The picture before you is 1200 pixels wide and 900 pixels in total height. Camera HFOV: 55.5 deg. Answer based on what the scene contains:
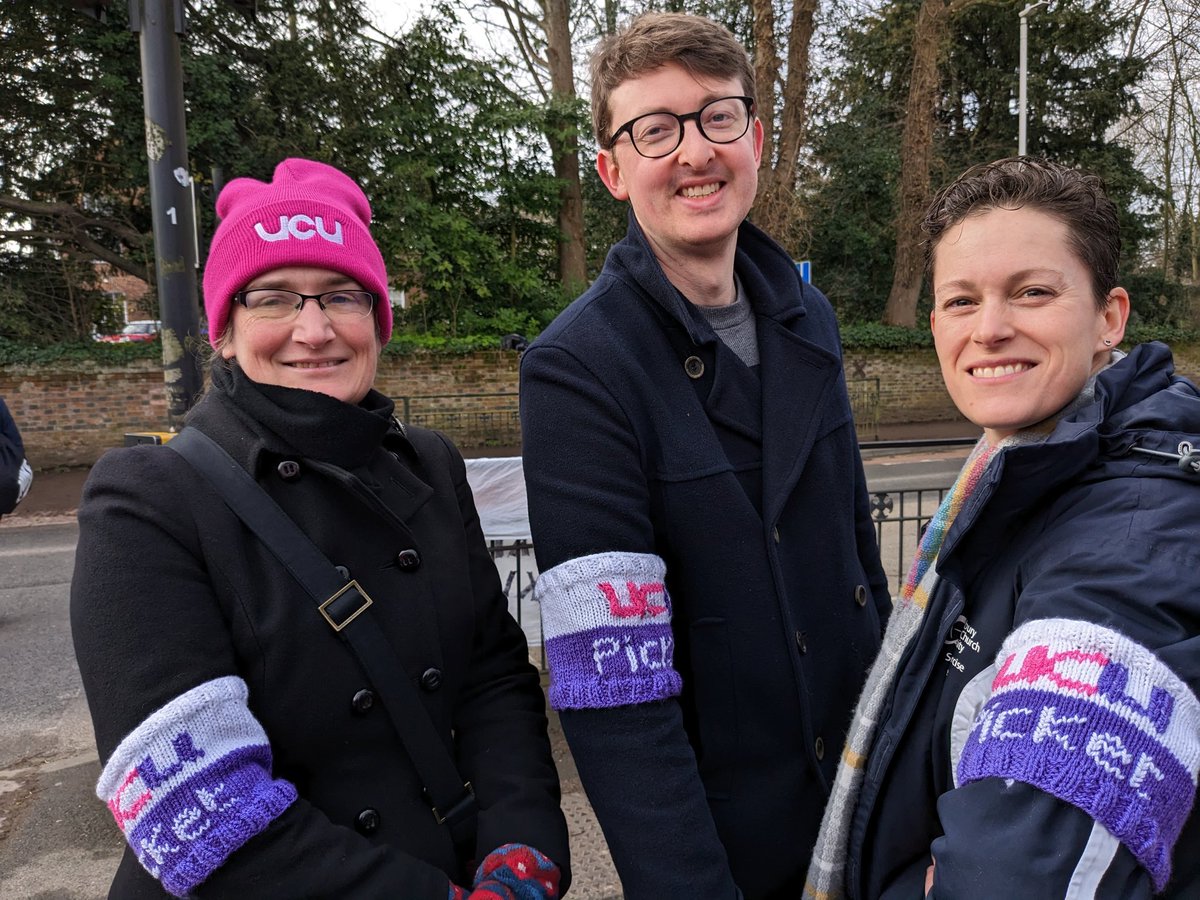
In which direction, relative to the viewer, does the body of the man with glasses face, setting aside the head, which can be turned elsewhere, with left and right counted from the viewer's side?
facing the viewer and to the right of the viewer

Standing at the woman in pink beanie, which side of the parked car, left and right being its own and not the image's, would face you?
left

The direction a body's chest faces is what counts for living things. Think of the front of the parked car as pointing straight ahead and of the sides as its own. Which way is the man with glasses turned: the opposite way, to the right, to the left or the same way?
to the left

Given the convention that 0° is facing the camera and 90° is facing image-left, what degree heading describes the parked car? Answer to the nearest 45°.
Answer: approximately 90°

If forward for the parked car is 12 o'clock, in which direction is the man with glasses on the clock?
The man with glasses is roughly at 9 o'clock from the parked car.

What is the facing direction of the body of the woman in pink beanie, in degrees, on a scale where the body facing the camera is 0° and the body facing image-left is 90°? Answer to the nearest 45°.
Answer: approximately 315°

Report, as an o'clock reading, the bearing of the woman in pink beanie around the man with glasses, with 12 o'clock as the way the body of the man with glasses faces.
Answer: The woman in pink beanie is roughly at 4 o'clock from the man with glasses.

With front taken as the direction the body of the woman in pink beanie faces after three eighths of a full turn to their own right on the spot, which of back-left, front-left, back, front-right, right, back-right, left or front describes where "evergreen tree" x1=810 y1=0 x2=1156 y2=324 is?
back-right

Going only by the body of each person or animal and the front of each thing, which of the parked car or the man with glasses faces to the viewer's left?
the parked car

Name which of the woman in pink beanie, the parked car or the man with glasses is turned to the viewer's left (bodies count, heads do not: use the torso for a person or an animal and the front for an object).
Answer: the parked car

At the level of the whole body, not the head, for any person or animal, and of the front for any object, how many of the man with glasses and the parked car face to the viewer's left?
1
